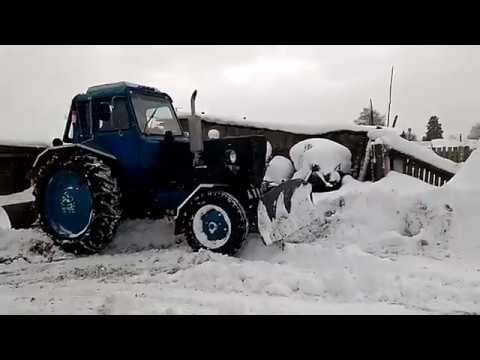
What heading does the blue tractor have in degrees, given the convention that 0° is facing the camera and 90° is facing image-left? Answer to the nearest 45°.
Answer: approximately 315°

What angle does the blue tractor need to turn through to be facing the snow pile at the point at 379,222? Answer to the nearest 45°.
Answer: approximately 45° to its left
